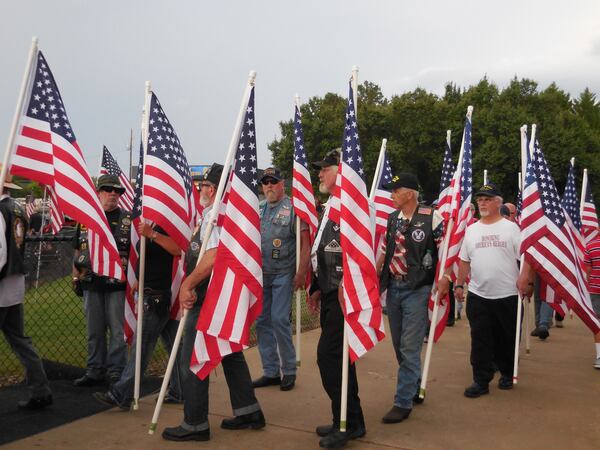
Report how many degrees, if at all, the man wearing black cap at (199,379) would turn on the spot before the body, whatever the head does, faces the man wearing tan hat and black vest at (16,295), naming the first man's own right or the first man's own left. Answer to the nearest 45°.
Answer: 0° — they already face them

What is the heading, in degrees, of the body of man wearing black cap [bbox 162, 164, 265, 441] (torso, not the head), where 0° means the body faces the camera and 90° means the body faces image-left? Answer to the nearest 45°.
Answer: approximately 90°

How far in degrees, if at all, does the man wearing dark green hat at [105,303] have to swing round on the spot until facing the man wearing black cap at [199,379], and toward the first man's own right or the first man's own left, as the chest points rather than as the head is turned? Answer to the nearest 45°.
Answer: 0° — they already face them

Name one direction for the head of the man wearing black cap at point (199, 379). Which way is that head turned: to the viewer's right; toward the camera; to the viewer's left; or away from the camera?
to the viewer's left

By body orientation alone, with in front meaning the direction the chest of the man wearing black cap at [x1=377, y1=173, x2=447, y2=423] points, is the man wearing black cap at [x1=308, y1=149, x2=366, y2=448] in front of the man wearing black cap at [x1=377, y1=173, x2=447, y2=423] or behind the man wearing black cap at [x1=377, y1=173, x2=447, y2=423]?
in front

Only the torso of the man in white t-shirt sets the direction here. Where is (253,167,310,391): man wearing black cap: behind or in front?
in front

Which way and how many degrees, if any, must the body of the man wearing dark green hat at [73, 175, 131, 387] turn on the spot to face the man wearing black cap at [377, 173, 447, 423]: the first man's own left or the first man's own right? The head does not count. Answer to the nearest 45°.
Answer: approximately 45° to the first man's own left

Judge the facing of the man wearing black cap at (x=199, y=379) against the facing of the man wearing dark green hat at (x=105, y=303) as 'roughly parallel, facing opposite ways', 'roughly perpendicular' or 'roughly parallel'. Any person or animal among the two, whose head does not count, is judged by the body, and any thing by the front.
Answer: roughly perpendicular

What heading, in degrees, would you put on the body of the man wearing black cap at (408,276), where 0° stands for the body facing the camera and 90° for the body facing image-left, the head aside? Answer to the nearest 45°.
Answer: approximately 45°

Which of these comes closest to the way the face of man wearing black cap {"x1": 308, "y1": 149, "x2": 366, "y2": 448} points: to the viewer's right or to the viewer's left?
to the viewer's left

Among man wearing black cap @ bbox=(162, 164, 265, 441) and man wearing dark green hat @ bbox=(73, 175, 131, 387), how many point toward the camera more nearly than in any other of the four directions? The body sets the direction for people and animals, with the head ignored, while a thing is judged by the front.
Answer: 1
